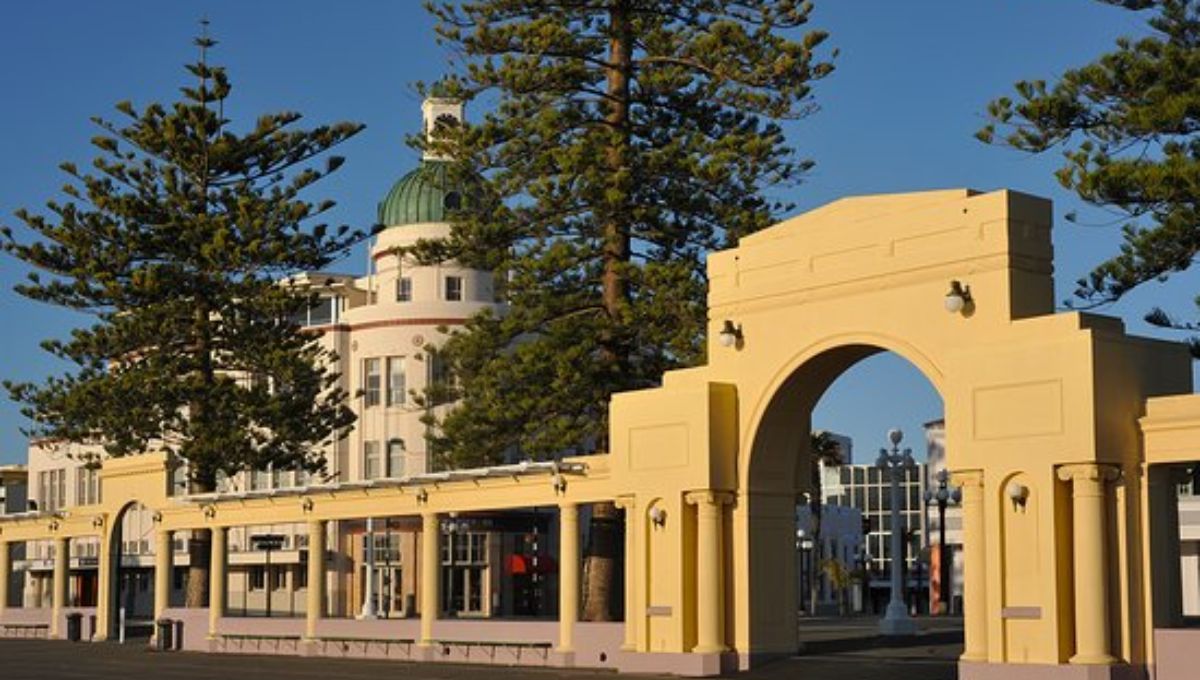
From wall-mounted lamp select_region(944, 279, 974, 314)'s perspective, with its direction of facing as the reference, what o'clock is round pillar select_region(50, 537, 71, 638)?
The round pillar is roughly at 3 o'clock from the wall-mounted lamp.

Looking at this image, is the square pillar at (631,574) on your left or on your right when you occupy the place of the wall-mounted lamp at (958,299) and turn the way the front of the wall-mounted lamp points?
on your right

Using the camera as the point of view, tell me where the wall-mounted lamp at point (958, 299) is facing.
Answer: facing the viewer and to the left of the viewer

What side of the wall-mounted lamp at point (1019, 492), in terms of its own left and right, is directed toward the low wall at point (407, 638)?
right

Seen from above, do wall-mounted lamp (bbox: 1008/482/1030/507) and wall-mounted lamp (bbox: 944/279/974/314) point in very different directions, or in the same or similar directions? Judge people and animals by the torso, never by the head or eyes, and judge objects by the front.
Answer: same or similar directions

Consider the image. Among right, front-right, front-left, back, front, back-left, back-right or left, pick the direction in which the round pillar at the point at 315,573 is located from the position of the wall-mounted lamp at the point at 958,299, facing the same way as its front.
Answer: right

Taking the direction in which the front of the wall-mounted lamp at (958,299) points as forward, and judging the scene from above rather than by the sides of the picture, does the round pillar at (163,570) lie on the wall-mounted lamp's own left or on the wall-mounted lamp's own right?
on the wall-mounted lamp's own right

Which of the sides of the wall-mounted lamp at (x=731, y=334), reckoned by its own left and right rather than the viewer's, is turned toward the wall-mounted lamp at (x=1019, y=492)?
left

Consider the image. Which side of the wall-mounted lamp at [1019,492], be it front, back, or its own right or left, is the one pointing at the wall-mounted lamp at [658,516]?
right

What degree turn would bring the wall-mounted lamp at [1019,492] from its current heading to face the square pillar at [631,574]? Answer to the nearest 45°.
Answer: approximately 90° to its right

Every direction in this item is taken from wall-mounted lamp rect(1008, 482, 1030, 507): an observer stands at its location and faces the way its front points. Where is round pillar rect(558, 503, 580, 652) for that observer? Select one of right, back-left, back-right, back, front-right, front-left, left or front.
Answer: right

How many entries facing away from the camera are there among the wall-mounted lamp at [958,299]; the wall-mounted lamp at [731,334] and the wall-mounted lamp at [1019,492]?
0

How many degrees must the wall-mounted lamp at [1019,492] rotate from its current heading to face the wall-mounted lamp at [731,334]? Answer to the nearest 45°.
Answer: approximately 90° to its right

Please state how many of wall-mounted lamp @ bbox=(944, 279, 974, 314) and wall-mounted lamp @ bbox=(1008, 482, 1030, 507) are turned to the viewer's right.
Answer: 0

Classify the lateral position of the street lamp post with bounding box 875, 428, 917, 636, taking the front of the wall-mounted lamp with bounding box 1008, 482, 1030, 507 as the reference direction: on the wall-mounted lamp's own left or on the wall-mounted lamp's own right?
on the wall-mounted lamp's own right

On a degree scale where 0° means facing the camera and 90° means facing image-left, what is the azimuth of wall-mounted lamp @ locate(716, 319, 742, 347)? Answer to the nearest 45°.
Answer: approximately 45°

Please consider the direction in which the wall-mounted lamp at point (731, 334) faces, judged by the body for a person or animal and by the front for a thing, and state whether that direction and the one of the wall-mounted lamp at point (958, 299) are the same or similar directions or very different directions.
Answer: same or similar directions

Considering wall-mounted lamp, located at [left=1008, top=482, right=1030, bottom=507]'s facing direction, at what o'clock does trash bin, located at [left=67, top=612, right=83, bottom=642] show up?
The trash bin is roughly at 3 o'clock from the wall-mounted lamp.
